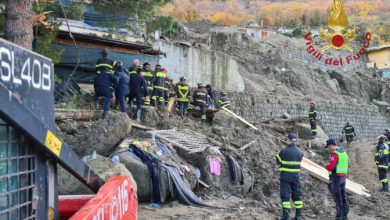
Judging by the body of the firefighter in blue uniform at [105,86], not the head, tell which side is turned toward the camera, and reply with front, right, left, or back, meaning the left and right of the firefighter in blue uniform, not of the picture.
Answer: back

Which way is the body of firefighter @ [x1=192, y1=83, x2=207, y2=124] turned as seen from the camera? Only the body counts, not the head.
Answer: away from the camera

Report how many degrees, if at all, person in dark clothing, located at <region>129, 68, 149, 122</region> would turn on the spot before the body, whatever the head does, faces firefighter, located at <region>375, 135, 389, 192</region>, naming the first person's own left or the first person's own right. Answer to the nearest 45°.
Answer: approximately 90° to the first person's own right
